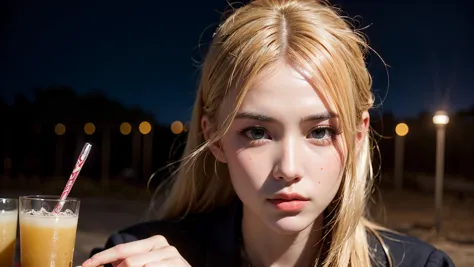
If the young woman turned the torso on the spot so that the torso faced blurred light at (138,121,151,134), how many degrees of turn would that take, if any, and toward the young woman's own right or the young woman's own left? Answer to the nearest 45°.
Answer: approximately 180°

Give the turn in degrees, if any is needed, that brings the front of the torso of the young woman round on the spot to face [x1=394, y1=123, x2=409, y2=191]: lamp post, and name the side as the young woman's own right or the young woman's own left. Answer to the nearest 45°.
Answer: approximately 180°

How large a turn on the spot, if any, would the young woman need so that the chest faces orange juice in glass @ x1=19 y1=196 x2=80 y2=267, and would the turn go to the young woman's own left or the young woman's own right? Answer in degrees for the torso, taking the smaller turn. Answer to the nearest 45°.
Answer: approximately 45° to the young woman's own right

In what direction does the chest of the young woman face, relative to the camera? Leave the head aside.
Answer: toward the camera

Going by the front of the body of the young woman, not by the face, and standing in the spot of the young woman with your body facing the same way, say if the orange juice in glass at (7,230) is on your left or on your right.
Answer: on your right

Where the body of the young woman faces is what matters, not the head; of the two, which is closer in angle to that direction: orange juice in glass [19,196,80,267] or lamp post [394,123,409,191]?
the orange juice in glass

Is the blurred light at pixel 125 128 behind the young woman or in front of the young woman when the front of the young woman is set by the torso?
behind

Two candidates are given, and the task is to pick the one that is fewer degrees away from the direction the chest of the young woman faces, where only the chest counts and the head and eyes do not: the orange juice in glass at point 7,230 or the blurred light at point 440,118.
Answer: the orange juice in glass
